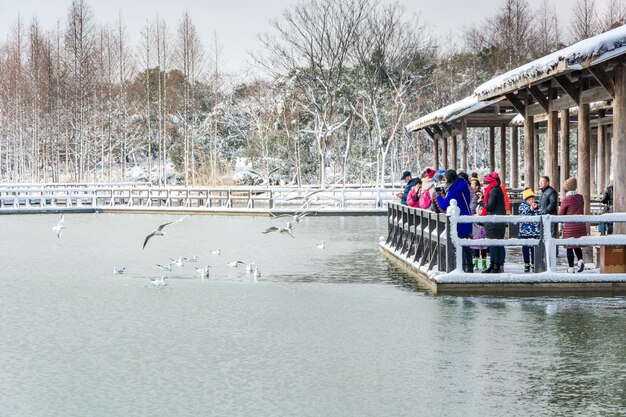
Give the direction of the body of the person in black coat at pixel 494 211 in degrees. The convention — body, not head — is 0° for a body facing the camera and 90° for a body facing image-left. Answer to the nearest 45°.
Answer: approximately 90°

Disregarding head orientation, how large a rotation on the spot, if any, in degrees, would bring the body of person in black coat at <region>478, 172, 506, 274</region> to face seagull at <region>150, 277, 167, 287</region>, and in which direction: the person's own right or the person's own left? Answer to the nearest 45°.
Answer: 0° — they already face it

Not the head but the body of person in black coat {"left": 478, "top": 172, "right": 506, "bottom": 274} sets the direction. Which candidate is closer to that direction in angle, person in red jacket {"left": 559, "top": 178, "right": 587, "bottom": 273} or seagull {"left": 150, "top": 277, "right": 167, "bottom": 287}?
the seagull

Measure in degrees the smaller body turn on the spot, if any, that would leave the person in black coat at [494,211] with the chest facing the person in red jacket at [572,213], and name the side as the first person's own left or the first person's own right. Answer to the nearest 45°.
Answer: approximately 180°

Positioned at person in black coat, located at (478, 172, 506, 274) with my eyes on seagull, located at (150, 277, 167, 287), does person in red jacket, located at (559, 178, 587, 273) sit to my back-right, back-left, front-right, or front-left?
back-left
